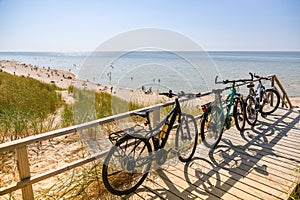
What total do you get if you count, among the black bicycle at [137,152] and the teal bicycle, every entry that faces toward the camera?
0

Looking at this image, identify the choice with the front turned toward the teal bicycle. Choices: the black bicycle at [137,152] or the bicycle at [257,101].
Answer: the black bicycle

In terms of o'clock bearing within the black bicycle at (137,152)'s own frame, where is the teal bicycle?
The teal bicycle is roughly at 12 o'clock from the black bicycle.

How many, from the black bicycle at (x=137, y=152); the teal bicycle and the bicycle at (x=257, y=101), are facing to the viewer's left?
0

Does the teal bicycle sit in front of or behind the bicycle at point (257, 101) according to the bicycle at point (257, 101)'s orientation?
behind

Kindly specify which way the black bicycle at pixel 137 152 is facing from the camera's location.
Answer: facing away from the viewer and to the right of the viewer

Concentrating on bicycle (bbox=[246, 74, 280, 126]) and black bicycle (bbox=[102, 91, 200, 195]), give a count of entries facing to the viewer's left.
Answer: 0

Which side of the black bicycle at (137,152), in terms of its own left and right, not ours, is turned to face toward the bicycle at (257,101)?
front

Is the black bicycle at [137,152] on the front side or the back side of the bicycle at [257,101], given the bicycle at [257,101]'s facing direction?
on the back side

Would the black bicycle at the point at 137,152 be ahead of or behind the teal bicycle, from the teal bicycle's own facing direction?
behind

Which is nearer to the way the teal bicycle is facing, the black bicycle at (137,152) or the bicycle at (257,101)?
the bicycle

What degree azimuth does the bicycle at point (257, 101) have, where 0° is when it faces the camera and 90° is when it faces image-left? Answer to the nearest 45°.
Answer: approximately 225°

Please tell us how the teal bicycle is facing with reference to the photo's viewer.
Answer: facing away from the viewer and to the right of the viewer

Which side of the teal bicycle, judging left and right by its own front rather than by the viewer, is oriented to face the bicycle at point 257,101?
front
